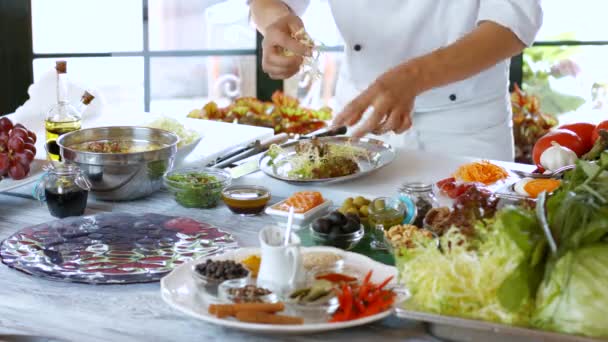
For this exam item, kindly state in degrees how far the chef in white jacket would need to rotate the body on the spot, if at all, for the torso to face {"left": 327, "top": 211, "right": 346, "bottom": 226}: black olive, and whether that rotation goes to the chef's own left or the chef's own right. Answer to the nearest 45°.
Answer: approximately 45° to the chef's own left

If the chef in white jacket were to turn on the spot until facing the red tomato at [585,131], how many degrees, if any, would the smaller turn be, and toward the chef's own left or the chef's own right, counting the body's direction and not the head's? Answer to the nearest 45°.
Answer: approximately 90° to the chef's own left

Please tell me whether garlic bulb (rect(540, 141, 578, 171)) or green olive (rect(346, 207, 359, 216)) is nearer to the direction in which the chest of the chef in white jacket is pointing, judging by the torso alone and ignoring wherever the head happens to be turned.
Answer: the green olive

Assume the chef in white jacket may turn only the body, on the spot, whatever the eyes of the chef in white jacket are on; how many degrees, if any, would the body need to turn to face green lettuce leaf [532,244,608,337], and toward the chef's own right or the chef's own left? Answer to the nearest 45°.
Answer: approximately 45° to the chef's own left

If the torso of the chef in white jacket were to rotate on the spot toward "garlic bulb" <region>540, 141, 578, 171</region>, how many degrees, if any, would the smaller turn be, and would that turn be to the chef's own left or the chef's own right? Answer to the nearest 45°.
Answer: approximately 90° to the chef's own left

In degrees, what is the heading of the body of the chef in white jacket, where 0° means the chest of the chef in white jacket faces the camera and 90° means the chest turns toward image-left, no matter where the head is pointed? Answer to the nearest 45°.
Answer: approximately 45°

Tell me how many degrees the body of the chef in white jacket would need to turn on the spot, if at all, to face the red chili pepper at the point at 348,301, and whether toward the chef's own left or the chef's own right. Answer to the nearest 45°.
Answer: approximately 45° to the chef's own left

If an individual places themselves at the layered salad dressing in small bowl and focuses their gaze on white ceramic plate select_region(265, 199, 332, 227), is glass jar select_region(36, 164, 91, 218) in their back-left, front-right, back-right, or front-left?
back-right

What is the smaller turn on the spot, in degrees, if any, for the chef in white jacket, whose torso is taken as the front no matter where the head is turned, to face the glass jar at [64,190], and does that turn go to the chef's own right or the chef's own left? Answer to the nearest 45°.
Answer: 0° — they already face it

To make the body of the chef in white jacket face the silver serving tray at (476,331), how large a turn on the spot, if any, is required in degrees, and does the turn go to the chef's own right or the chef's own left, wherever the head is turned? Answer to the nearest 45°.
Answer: approximately 45° to the chef's own left

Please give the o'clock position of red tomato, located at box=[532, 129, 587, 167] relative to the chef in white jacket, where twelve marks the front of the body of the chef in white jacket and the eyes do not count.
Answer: The red tomato is roughly at 9 o'clock from the chef in white jacket.
